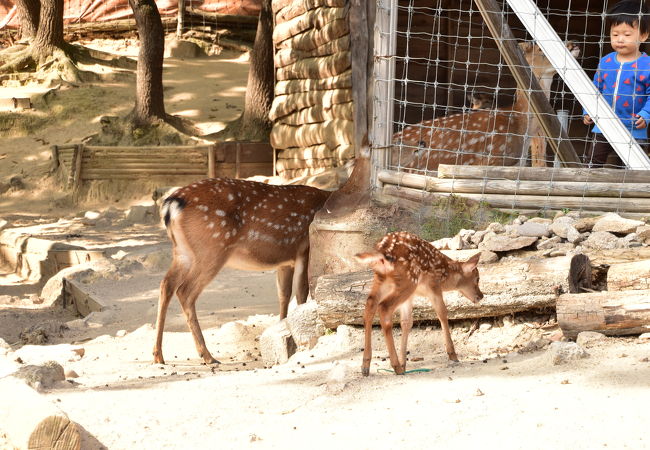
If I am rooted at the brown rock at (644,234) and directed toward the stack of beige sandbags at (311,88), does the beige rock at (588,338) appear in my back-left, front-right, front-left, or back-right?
back-left
